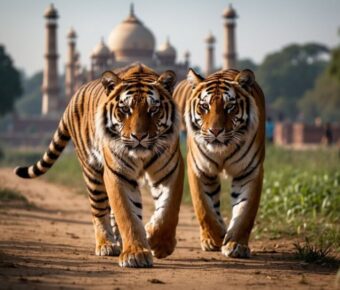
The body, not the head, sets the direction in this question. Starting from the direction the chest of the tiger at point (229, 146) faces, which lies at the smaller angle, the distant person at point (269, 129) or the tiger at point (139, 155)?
the tiger

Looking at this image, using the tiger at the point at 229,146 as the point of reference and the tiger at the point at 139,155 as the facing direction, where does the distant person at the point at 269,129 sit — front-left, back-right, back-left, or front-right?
back-right

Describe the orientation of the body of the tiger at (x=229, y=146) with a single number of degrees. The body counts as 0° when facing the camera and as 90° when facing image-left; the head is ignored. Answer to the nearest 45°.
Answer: approximately 0°

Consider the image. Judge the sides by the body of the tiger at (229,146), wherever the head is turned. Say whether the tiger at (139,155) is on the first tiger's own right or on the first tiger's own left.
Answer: on the first tiger's own right

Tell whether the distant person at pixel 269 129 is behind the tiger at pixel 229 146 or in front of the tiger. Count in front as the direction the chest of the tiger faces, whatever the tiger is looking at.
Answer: behind
